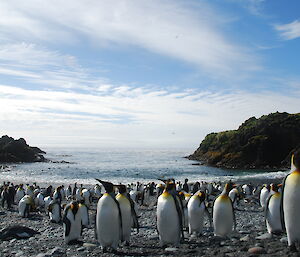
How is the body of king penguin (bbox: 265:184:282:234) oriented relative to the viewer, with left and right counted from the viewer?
facing the viewer and to the right of the viewer

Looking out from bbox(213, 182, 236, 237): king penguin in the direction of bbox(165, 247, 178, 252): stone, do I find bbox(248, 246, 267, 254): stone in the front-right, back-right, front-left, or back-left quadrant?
front-left

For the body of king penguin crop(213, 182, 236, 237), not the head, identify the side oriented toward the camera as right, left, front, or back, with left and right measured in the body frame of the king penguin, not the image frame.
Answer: front

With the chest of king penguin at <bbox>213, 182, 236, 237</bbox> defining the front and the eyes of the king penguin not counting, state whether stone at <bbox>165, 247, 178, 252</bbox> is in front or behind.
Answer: in front

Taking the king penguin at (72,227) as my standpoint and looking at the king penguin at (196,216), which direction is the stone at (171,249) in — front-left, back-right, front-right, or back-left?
front-right

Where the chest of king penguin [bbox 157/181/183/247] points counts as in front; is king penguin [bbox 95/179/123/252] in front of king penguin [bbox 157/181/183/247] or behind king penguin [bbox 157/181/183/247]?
in front

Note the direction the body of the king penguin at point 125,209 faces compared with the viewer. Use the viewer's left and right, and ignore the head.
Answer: facing the viewer and to the left of the viewer

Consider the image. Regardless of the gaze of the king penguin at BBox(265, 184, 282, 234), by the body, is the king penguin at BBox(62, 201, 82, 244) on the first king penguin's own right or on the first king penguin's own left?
on the first king penguin's own right

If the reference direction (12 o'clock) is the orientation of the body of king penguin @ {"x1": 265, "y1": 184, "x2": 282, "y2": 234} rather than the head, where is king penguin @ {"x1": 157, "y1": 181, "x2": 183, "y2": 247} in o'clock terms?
king penguin @ {"x1": 157, "y1": 181, "x2": 183, "y2": 247} is roughly at 3 o'clock from king penguin @ {"x1": 265, "y1": 184, "x2": 282, "y2": 234}.

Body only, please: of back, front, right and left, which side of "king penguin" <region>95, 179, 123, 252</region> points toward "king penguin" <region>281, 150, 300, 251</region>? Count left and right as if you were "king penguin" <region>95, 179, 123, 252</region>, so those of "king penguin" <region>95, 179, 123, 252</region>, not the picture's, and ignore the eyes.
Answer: left

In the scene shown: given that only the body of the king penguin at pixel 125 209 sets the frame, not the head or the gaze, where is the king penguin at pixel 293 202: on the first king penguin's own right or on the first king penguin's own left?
on the first king penguin's own left

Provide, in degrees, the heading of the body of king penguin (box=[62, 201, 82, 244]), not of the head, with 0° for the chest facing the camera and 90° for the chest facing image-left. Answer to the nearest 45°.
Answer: approximately 315°

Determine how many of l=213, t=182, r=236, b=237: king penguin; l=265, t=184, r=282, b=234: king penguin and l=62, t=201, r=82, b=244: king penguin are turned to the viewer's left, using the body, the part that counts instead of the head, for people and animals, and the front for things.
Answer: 0
